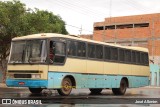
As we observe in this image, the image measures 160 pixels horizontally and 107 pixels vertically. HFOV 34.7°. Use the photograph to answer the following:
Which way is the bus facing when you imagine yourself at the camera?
facing the viewer and to the left of the viewer

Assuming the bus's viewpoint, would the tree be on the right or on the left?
on its right
